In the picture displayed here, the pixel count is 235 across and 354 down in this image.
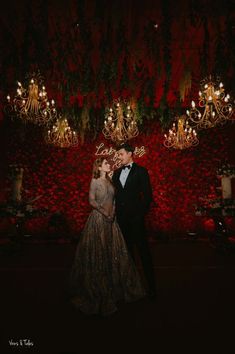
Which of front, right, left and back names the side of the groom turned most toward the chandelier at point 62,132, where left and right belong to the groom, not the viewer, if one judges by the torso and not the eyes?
right

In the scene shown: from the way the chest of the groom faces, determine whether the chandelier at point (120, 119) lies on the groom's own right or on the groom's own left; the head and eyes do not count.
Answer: on the groom's own right

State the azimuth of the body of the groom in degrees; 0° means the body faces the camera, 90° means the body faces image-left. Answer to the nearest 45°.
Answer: approximately 45°

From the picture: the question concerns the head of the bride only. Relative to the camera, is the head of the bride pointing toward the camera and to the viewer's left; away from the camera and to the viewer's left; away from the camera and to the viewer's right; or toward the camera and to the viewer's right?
toward the camera and to the viewer's right

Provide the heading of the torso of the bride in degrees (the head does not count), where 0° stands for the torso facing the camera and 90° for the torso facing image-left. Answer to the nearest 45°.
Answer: approximately 315°

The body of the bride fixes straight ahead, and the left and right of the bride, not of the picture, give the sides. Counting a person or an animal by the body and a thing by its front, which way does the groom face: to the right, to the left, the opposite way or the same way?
to the right

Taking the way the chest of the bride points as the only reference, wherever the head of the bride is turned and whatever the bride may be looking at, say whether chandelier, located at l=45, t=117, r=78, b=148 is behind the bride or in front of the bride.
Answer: behind

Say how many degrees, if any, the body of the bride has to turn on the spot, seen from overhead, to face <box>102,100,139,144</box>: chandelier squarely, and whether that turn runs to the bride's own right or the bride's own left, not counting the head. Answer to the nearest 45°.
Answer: approximately 135° to the bride's own left
